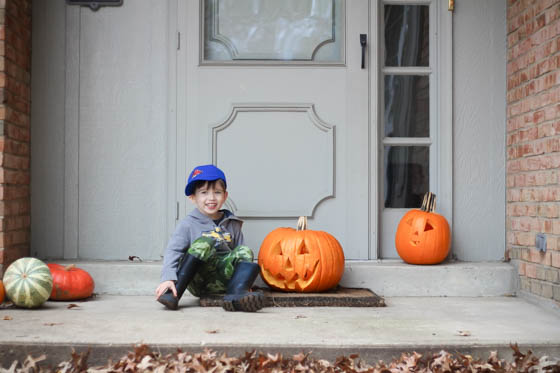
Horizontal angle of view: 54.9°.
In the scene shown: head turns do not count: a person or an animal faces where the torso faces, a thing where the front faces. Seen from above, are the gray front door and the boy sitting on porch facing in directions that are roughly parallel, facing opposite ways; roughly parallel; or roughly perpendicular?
roughly parallel

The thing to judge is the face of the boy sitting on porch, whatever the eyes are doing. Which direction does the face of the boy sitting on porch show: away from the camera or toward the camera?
toward the camera

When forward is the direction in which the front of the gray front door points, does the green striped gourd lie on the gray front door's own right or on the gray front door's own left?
on the gray front door's own right

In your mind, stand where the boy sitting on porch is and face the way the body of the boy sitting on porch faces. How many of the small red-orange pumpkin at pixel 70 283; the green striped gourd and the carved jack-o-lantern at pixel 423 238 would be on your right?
2

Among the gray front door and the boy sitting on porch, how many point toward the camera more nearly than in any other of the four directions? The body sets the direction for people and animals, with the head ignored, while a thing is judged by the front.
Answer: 2

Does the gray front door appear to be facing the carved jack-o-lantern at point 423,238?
no

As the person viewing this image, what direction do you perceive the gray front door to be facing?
facing the viewer

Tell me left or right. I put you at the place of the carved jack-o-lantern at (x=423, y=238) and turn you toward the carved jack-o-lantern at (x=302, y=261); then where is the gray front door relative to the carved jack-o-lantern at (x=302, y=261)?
right

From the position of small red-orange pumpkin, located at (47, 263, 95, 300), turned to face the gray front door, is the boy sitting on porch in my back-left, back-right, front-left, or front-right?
front-right

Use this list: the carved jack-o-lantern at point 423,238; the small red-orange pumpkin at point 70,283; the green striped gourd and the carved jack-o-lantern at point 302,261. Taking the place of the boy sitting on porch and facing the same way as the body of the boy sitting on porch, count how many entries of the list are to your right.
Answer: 2

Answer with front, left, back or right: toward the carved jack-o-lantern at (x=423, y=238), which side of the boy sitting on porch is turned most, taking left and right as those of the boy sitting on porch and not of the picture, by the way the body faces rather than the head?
left

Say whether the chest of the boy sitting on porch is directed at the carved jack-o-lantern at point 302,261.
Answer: no

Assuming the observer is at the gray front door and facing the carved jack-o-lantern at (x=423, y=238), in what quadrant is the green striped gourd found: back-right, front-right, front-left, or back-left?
back-right

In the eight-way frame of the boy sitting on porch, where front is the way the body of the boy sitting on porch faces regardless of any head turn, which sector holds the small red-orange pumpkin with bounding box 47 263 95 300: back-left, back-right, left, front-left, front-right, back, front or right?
right

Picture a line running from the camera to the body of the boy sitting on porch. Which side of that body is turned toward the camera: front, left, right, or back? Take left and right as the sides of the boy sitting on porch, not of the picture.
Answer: front
